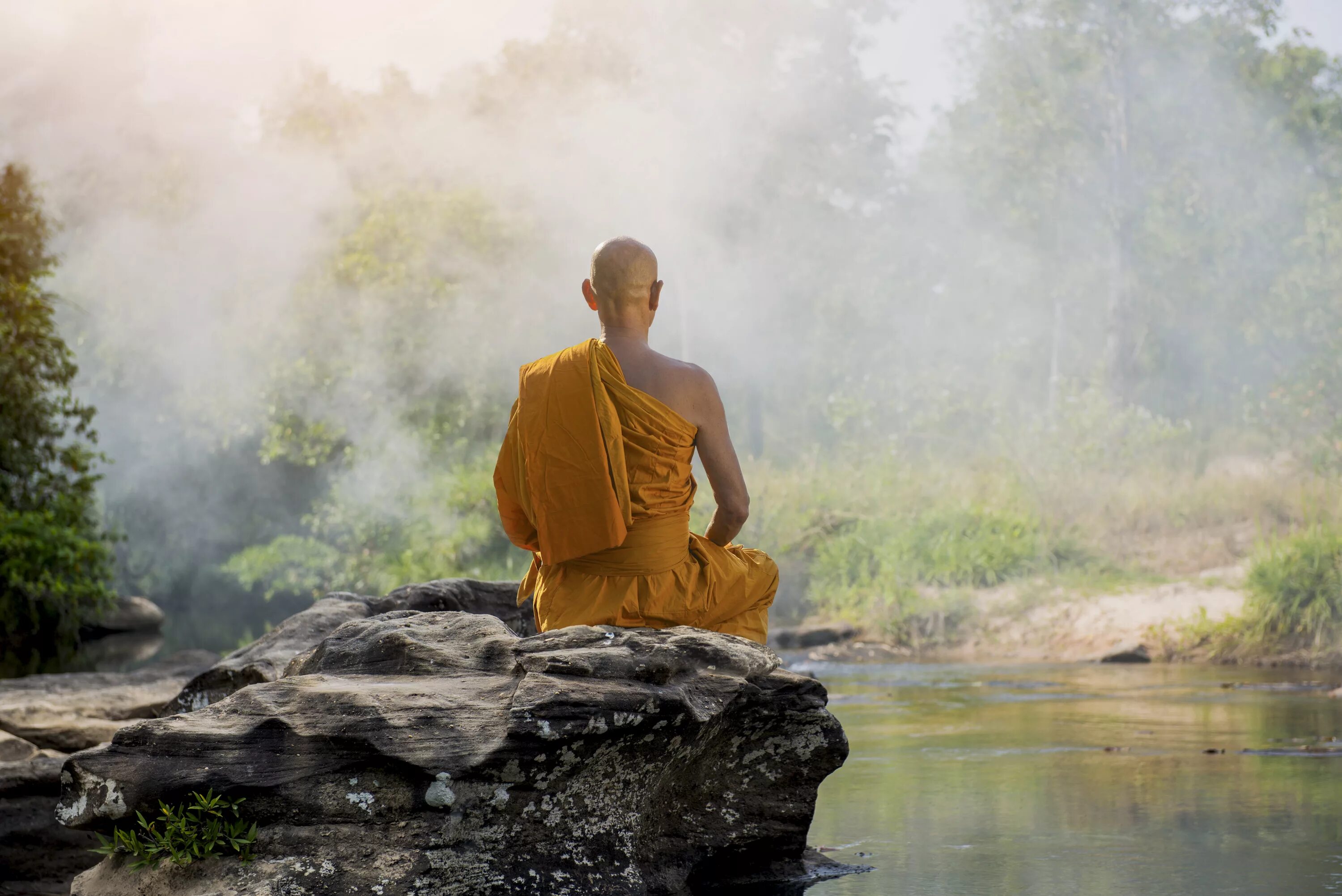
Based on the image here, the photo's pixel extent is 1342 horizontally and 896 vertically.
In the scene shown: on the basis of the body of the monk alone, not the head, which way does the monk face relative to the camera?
away from the camera

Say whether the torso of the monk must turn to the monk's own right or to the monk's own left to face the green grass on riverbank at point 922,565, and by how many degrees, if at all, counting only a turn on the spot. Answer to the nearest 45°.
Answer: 0° — they already face it

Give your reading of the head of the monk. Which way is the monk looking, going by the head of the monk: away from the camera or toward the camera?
away from the camera

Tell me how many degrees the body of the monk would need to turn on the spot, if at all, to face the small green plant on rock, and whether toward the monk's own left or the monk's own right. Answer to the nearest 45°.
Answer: approximately 135° to the monk's own left

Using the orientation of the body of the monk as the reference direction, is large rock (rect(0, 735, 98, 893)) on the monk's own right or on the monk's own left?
on the monk's own left

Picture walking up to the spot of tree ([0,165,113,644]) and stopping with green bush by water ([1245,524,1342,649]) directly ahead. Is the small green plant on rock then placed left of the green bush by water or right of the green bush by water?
right

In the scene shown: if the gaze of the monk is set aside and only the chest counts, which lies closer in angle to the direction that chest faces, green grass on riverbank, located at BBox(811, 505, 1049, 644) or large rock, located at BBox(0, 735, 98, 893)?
the green grass on riverbank
